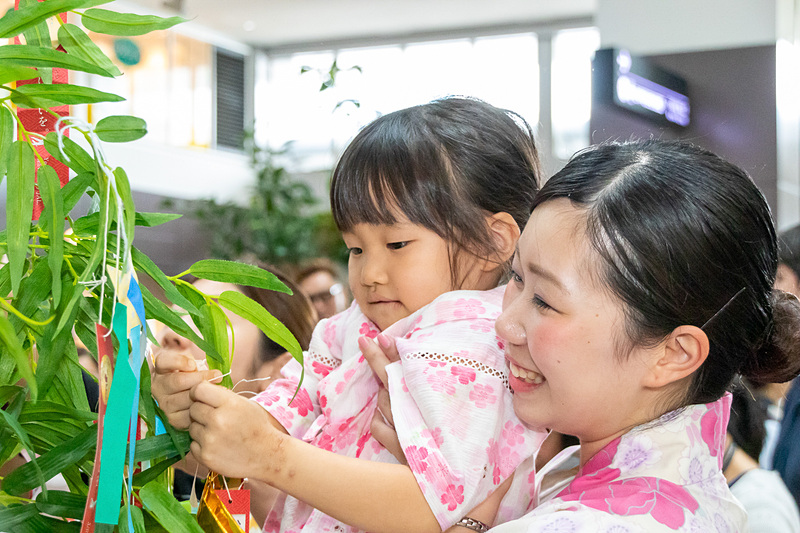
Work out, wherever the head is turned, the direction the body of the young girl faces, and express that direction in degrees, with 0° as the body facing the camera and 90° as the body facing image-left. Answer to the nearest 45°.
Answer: approximately 45°

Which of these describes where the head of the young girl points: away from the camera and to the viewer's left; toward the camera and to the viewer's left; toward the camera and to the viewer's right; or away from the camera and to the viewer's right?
toward the camera and to the viewer's left

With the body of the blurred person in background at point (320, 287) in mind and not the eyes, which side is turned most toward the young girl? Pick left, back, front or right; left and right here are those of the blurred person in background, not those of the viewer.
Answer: front

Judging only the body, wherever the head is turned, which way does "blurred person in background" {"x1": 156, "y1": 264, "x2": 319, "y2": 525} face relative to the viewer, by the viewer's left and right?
facing to the left of the viewer

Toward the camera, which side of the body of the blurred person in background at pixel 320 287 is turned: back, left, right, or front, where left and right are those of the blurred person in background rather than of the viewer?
front

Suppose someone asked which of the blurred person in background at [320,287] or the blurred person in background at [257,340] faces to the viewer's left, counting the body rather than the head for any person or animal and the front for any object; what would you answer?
the blurred person in background at [257,340]
